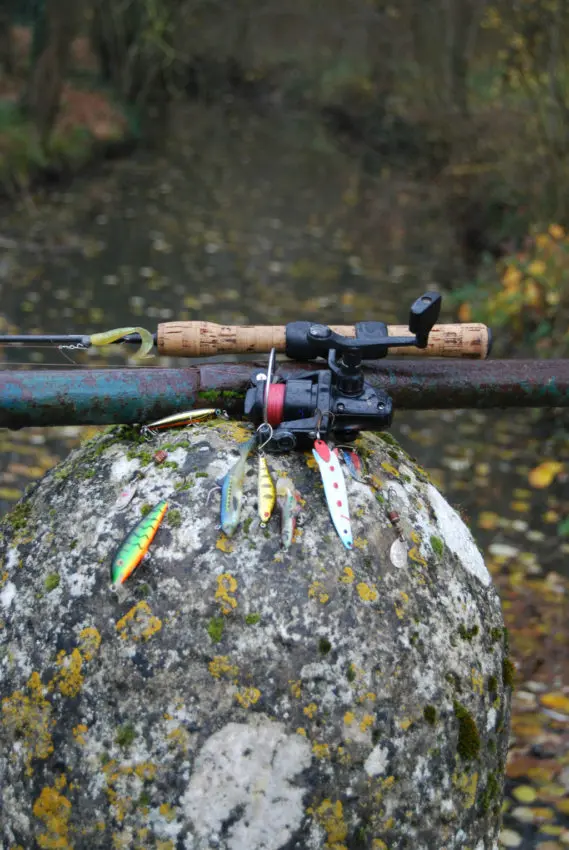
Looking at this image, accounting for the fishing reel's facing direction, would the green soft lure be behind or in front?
in front

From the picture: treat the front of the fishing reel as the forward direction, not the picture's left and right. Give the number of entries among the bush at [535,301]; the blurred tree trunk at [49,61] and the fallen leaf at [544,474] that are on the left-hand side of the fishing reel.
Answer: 0

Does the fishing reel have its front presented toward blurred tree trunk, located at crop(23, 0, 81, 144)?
no

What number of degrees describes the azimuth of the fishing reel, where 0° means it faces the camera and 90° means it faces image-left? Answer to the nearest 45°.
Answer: approximately 90°

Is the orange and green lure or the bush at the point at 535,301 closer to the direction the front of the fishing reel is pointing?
the orange and green lure
